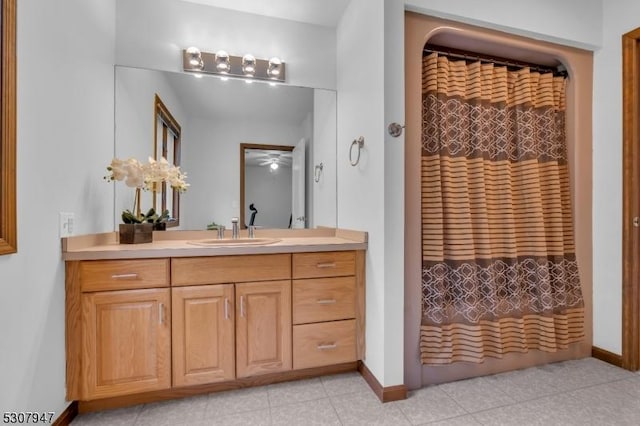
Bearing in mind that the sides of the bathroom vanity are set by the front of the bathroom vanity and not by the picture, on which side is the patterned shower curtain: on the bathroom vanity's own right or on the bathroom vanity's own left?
on the bathroom vanity's own left

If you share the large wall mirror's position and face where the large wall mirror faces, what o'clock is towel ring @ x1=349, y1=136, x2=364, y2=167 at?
The towel ring is roughly at 10 o'clock from the large wall mirror.

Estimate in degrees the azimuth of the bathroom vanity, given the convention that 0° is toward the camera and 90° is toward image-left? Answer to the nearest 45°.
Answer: approximately 0°

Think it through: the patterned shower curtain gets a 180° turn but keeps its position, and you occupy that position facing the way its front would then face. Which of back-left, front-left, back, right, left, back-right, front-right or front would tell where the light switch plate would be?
left

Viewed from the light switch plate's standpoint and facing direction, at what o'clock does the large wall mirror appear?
The large wall mirror is roughly at 10 o'clock from the light switch plate.

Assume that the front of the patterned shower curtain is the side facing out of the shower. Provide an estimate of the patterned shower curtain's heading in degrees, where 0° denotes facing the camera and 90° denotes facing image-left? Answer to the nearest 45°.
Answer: approximately 315°

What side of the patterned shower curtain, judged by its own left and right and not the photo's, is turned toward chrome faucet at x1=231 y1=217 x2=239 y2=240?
right

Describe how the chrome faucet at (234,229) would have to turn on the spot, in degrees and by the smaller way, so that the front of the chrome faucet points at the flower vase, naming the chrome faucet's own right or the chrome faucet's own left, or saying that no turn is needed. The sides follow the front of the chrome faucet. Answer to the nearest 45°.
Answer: approximately 90° to the chrome faucet's own right

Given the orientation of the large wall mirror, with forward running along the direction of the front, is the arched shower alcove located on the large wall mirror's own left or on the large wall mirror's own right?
on the large wall mirror's own left

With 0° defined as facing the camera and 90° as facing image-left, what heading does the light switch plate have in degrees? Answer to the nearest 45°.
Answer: approximately 315°
